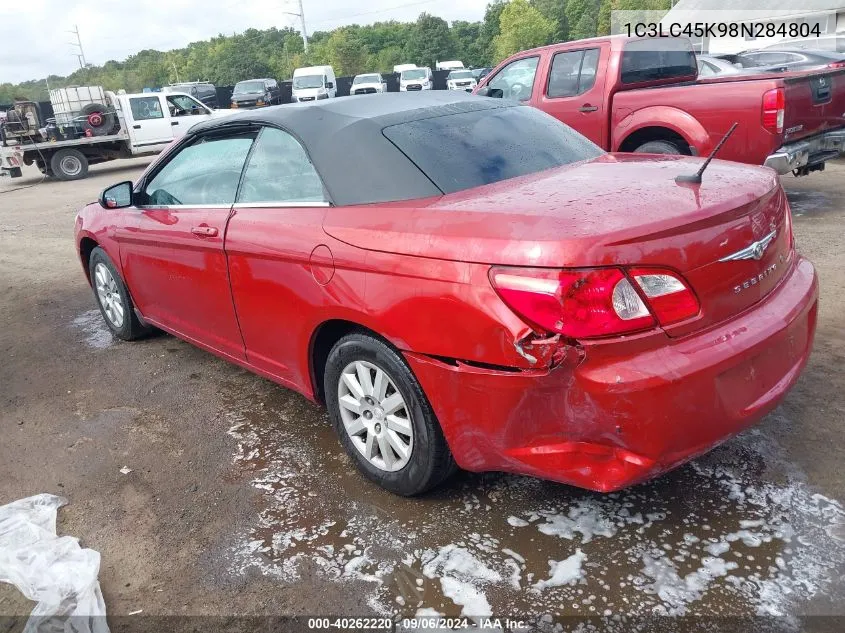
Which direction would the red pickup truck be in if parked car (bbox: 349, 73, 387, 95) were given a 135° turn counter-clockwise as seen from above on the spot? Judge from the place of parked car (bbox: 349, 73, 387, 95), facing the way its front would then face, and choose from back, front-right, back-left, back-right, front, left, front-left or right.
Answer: back-right

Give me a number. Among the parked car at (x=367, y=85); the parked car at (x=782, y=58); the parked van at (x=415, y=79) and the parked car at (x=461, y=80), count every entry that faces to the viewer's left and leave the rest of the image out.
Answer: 1

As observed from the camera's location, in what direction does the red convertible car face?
facing away from the viewer and to the left of the viewer

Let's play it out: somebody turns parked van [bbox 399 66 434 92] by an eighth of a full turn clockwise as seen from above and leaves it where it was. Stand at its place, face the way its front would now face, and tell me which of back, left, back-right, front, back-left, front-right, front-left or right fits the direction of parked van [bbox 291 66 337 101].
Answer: front

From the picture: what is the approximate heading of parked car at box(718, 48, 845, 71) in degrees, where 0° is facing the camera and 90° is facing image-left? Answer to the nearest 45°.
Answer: approximately 90°

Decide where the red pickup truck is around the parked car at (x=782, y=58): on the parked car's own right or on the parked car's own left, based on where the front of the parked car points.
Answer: on the parked car's own left

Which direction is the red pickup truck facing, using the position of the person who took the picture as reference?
facing away from the viewer and to the left of the viewer

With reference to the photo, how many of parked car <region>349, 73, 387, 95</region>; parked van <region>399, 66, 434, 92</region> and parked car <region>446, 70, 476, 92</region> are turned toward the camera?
3

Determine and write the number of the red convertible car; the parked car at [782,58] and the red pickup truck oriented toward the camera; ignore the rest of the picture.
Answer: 0

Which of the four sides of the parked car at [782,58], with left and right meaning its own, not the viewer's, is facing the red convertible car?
left

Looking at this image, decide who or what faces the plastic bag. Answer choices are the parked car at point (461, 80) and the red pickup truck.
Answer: the parked car

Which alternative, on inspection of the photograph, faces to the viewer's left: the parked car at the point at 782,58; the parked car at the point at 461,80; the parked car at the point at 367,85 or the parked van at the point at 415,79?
the parked car at the point at 782,58

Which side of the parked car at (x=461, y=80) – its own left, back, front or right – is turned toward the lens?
front

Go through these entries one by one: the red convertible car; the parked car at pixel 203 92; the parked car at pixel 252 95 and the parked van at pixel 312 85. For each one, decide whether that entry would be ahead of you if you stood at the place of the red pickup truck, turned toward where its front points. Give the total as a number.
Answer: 3

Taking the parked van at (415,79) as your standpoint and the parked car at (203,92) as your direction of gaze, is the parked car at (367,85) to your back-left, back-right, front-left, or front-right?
front-left

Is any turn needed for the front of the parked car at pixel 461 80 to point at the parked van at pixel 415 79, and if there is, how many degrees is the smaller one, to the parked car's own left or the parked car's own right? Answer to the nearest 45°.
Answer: approximately 135° to the parked car's own right

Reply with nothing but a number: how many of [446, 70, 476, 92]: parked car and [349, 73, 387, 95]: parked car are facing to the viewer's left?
0

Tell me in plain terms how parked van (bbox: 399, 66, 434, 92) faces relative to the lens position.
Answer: facing the viewer

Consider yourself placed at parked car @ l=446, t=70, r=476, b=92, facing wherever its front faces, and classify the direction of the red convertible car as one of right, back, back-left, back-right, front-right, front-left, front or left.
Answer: front

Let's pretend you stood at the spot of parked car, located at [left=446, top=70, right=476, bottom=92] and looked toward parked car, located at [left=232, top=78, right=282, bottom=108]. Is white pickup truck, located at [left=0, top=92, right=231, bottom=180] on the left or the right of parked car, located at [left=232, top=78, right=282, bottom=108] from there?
left
